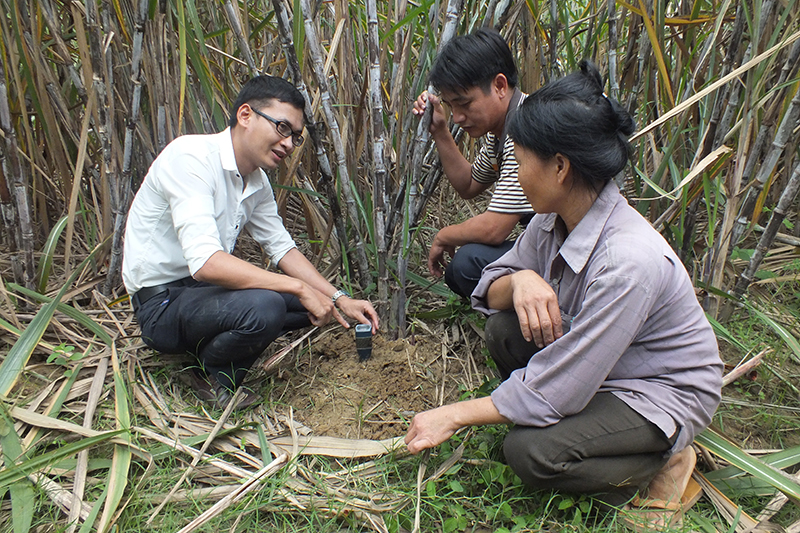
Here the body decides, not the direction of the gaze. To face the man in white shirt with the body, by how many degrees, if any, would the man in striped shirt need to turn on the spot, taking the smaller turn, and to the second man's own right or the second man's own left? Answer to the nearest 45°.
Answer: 0° — they already face them

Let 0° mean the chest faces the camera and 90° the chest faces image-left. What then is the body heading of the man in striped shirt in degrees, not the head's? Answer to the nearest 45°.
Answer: approximately 45°

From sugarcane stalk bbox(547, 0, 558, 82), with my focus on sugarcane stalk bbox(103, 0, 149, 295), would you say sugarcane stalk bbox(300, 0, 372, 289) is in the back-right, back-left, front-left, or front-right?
front-left

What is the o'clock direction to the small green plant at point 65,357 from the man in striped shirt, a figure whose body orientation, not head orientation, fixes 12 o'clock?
The small green plant is roughly at 1 o'clock from the man in striped shirt.

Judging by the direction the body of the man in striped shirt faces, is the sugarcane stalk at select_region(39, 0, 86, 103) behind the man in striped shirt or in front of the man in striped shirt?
in front

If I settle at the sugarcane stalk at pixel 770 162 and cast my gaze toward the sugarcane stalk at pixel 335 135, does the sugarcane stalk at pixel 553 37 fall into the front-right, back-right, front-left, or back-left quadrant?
front-right

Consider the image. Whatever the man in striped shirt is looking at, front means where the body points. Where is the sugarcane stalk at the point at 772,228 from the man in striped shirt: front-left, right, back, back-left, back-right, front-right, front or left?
back-left

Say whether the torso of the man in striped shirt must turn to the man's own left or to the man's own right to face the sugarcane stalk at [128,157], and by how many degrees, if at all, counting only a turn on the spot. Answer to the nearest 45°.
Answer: approximately 45° to the man's own right
